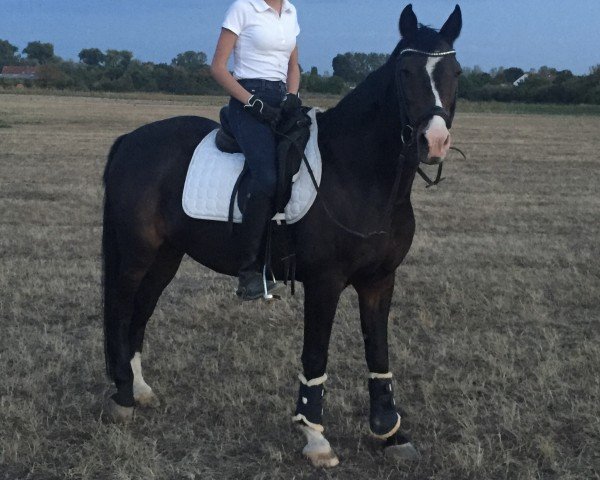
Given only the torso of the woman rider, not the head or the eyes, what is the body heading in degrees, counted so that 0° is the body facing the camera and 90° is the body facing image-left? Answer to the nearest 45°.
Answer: approximately 315°

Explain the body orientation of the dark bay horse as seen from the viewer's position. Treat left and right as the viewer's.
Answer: facing the viewer and to the right of the viewer

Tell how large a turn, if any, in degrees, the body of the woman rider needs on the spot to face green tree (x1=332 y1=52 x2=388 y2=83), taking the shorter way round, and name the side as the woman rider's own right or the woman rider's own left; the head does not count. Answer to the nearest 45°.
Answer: approximately 135° to the woman rider's own left
